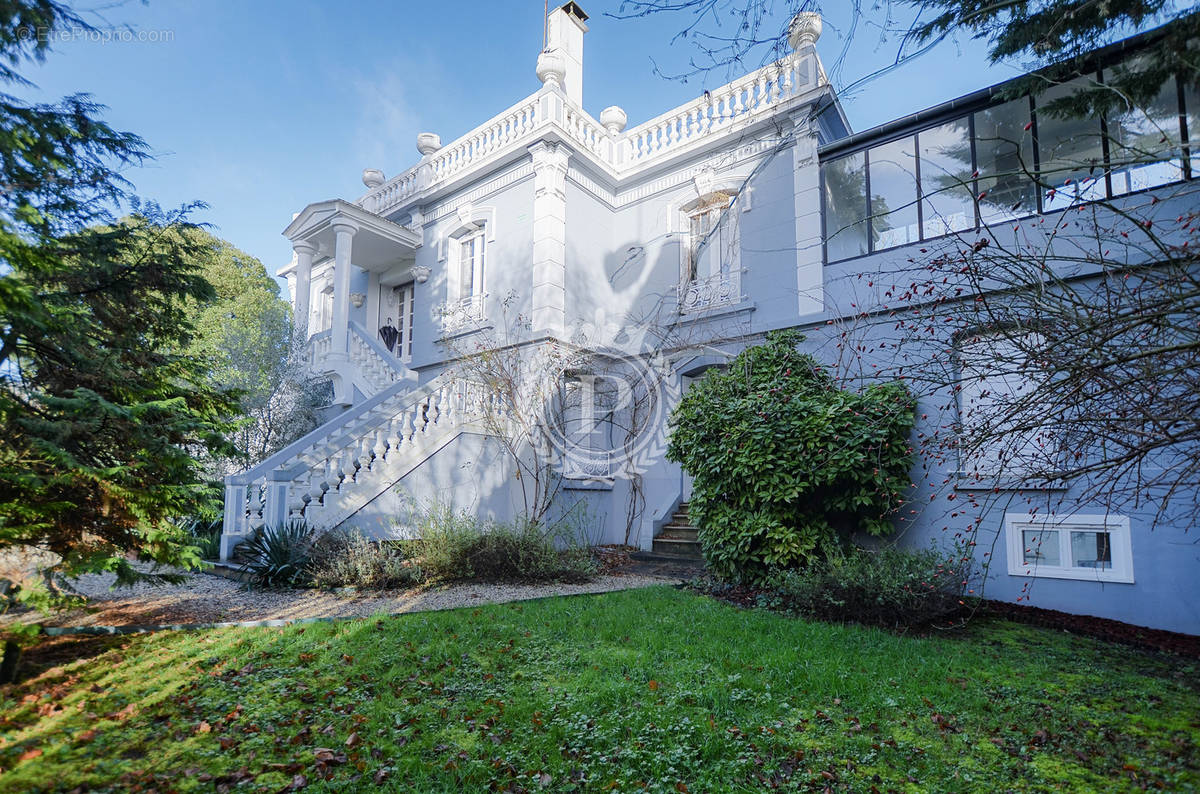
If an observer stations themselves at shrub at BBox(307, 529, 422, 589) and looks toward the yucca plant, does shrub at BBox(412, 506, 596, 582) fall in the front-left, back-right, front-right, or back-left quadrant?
back-right

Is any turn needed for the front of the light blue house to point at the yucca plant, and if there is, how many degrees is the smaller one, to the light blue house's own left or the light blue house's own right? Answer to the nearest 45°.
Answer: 0° — it already faces it

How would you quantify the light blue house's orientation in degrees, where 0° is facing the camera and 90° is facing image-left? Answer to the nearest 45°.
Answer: approximately 45°

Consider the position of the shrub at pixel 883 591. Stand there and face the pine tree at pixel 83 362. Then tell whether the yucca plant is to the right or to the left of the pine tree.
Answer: right
